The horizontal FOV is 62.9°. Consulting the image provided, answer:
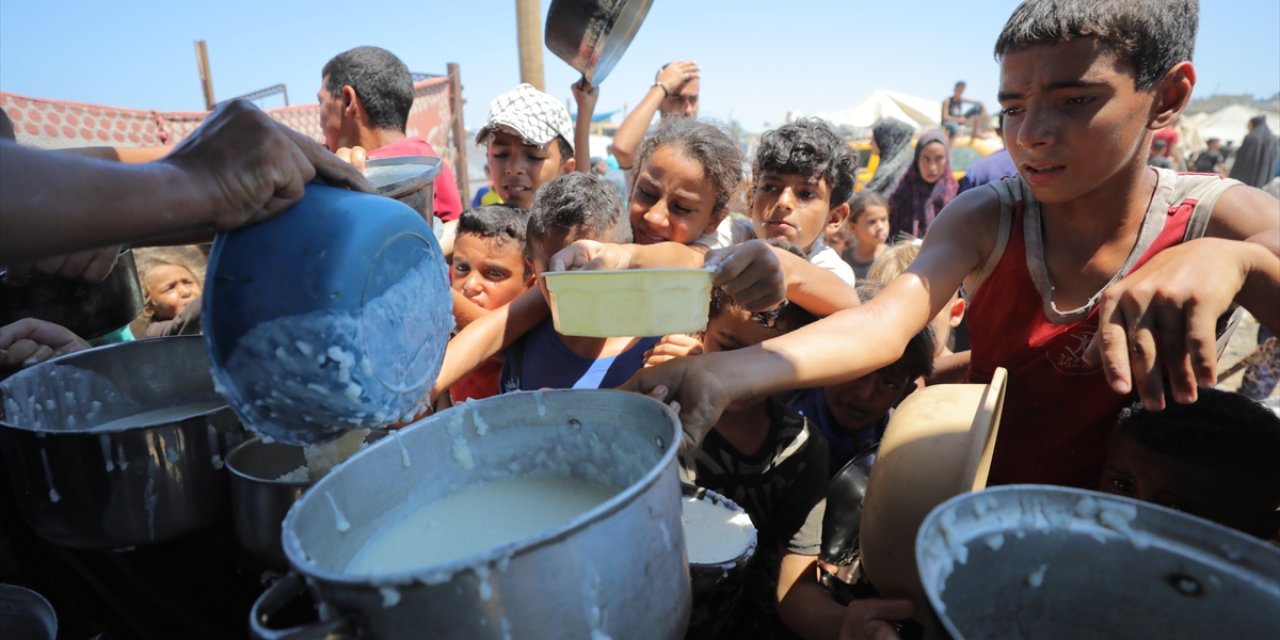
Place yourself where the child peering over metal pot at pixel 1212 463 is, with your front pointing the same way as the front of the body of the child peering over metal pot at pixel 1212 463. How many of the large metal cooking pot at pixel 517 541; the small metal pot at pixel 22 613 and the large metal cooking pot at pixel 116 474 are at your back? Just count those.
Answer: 0

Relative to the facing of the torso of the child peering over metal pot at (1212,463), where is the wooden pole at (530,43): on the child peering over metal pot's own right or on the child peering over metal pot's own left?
on the child peering over metal pot's own right

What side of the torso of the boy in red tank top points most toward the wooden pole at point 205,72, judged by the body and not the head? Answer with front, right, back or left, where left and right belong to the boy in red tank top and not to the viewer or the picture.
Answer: right

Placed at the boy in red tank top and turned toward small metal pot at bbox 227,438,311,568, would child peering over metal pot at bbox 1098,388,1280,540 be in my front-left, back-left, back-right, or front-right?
back-left

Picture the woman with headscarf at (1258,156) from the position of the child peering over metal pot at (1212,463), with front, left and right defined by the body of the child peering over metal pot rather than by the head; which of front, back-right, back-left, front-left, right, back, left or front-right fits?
back-right

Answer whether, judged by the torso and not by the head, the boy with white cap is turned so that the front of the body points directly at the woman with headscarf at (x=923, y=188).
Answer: no

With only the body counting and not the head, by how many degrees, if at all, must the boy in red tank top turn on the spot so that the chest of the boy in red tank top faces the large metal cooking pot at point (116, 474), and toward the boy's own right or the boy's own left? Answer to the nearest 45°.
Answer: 0° — they already face it

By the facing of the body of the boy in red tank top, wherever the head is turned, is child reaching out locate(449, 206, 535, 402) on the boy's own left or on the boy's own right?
on the boy's own right

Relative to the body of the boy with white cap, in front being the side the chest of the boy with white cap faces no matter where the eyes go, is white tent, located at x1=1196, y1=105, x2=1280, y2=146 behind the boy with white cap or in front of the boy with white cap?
behind

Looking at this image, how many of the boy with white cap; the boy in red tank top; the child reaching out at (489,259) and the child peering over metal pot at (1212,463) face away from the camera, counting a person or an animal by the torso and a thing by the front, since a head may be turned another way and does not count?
0

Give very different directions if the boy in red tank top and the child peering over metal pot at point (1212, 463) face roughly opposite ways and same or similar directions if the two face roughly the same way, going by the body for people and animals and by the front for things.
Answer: same or similar directions

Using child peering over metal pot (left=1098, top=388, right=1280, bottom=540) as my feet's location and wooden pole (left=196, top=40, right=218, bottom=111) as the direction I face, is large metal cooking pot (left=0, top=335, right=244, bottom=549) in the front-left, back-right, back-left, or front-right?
front-left

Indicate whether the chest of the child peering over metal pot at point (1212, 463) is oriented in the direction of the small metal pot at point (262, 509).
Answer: yes

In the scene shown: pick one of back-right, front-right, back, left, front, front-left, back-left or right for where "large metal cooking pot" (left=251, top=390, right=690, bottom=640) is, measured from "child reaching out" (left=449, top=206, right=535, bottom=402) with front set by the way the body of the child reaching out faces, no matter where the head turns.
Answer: front-left

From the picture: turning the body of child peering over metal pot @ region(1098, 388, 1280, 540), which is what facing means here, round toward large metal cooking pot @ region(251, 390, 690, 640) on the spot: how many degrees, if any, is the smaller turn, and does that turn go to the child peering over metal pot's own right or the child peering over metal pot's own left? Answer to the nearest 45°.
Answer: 0° — they already face it
